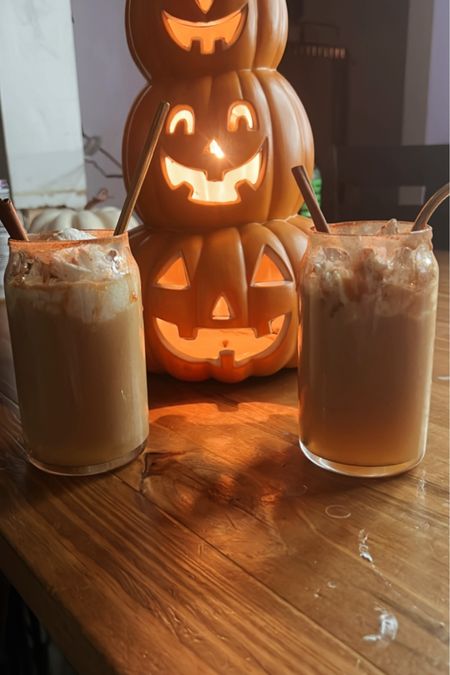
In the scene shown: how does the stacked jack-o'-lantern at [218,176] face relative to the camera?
toward the camera

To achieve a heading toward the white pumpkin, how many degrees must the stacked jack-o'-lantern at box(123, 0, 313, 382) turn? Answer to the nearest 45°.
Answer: approximately 135° to its right

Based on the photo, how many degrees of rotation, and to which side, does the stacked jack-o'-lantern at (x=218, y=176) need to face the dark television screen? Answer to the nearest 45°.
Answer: approximately 135° to its left
